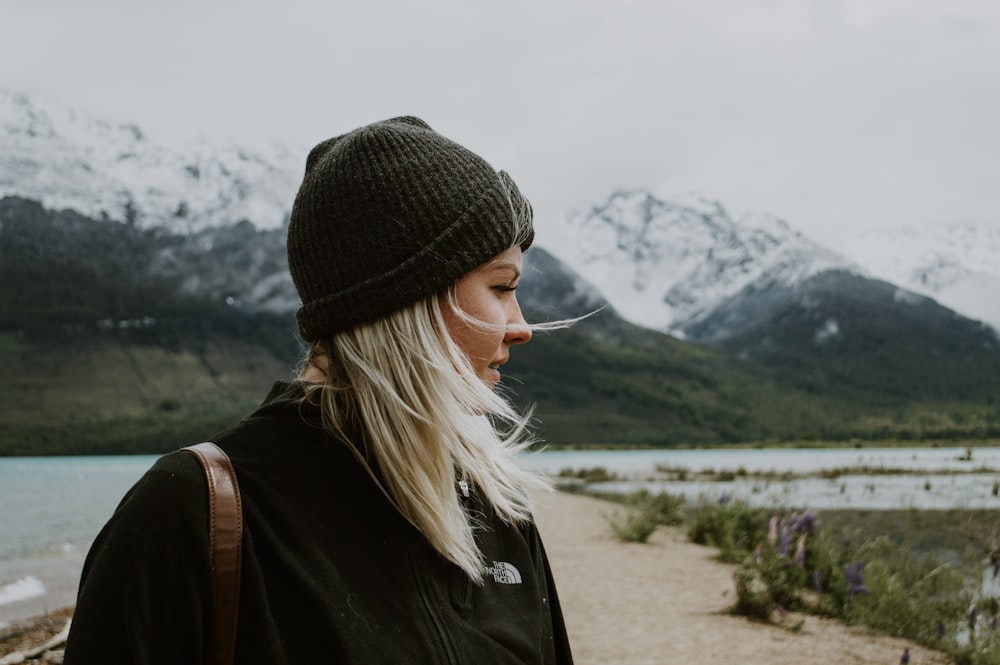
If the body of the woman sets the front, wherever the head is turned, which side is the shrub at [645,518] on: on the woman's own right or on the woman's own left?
on the woman's own left

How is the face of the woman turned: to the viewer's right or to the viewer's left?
to the viewer's right

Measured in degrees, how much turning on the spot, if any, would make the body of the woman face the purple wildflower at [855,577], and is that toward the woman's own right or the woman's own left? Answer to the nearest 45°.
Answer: approximately 90° to the woman's own left

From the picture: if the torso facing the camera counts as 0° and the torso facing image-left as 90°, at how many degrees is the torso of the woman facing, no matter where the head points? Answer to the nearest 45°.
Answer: approximately 315°
